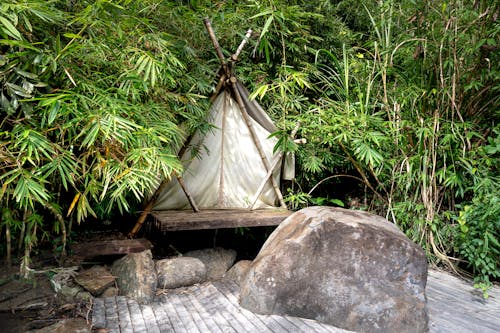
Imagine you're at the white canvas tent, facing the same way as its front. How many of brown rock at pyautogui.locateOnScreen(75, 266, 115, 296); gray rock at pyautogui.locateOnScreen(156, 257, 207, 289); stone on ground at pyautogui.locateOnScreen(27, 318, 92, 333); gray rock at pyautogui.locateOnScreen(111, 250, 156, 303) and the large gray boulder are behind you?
0

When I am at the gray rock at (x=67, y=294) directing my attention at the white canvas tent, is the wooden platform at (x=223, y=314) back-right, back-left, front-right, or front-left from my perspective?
front-right

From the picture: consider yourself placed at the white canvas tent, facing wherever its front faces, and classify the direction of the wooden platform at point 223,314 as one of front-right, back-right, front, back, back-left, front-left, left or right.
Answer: front

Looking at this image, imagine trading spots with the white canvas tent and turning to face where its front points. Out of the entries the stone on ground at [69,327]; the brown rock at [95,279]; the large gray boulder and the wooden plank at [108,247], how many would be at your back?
0

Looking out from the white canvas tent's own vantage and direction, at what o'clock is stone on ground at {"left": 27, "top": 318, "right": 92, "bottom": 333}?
The stone on ground is roughly at 1 o'clock from the white canvas tent.

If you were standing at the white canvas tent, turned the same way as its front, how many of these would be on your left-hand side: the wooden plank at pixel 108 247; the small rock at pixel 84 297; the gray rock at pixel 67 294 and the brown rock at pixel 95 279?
0

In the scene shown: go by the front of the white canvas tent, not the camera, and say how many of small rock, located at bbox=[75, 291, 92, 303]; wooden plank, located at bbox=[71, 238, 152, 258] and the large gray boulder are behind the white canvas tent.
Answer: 0

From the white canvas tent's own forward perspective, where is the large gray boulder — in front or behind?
in front

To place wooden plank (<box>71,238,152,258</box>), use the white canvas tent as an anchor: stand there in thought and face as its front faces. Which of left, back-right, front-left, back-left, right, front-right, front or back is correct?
front-right

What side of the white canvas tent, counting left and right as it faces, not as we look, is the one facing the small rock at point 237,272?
front

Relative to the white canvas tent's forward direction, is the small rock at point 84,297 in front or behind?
in front

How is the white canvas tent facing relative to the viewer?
toward the camera

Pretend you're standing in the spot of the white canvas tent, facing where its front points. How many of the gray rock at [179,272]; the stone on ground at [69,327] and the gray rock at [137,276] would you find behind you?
0

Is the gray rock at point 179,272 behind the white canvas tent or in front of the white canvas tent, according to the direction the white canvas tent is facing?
in front
